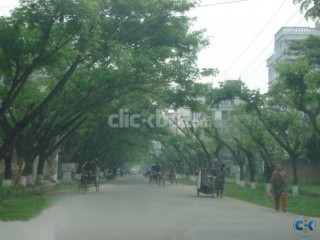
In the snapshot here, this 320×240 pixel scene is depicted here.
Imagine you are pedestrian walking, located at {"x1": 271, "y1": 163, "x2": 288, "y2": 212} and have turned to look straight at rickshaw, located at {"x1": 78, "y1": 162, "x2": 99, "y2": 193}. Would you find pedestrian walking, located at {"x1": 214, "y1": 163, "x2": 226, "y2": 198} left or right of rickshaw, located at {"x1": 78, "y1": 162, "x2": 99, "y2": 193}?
right

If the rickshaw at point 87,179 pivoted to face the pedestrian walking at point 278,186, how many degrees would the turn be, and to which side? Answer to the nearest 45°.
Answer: approximately 135° to its right

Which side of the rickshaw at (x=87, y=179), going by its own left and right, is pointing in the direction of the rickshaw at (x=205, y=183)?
right

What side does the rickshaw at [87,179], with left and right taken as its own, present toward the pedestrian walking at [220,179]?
right
